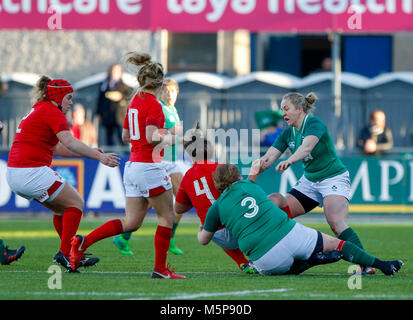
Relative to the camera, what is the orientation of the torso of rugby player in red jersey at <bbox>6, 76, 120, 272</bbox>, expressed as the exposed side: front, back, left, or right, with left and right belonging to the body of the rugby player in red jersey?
right

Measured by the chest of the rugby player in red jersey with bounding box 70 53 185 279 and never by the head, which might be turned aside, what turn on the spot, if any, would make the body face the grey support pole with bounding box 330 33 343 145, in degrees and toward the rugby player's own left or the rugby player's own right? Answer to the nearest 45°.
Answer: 0° — they already face it

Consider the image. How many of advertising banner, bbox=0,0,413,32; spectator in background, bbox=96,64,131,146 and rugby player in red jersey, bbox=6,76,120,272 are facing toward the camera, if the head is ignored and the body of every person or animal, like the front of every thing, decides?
2

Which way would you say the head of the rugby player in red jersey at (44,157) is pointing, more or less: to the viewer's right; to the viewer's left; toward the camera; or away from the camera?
to the viewer's right

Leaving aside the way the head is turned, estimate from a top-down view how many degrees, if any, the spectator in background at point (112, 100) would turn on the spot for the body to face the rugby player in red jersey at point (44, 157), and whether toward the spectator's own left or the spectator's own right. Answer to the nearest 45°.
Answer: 0° — they already face them

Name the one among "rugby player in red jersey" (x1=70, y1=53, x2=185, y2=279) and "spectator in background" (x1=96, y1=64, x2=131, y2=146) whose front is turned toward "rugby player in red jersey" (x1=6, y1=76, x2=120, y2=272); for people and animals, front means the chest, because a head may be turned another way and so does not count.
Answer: the spectator in background

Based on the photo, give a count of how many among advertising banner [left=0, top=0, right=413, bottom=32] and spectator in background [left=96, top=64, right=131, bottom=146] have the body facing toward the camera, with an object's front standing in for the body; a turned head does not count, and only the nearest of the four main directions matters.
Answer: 2
